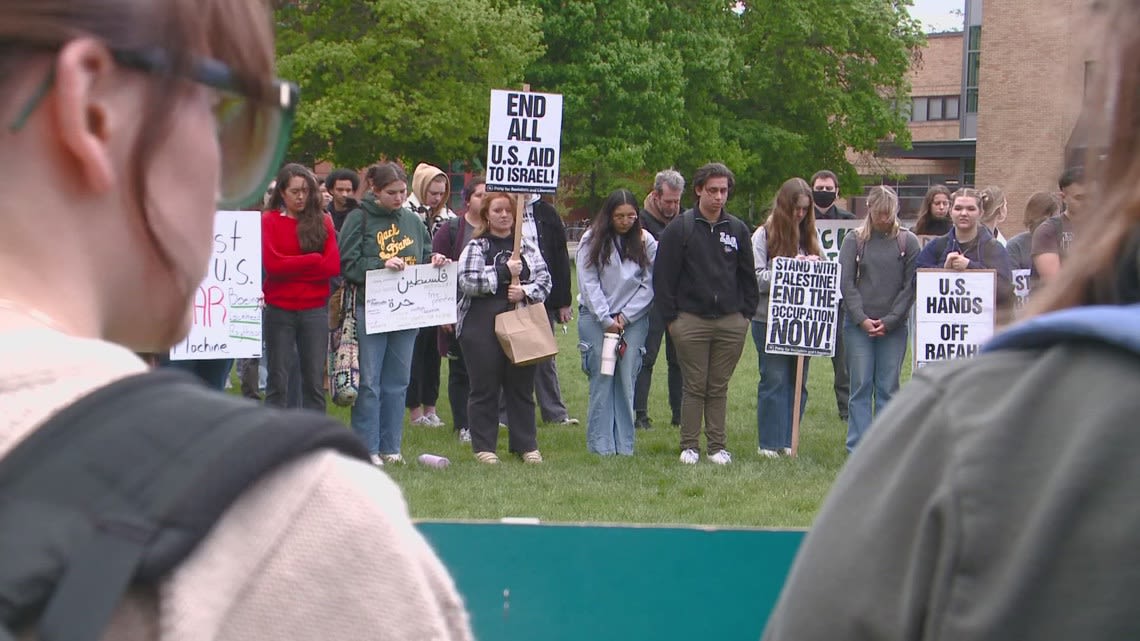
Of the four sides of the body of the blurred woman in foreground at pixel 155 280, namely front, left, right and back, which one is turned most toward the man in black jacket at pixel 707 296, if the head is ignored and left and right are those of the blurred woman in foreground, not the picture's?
front

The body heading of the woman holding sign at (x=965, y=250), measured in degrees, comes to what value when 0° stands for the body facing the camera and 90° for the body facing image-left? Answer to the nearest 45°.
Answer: approximately 0°

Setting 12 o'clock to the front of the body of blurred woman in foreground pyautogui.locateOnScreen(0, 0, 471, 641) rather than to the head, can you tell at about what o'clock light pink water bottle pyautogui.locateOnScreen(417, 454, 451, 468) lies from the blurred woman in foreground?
The light pink water bottle is roughly at 11 o'clock from the blurred woman in foreground.

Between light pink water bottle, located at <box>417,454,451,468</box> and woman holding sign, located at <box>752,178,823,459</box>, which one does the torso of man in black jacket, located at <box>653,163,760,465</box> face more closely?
the light pink water bottle

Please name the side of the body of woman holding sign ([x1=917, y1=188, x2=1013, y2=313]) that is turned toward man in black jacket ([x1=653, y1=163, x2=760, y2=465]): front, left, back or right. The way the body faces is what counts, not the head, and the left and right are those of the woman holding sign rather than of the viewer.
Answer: right

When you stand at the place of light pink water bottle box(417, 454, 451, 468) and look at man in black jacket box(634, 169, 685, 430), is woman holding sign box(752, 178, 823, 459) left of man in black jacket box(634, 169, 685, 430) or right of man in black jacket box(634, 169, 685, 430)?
right

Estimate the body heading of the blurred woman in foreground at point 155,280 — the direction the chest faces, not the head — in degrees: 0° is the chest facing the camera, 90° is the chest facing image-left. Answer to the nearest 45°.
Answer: approximately 225°

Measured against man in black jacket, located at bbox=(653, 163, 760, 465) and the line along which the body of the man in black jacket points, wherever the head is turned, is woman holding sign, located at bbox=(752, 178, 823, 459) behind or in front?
behind

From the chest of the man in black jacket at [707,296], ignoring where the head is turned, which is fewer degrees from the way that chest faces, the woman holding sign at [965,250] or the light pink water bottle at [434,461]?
the light pink water bottle

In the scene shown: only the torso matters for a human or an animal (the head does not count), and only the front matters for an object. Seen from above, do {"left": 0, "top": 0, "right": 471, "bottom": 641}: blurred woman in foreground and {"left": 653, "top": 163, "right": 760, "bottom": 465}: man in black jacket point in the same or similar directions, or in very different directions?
very different directions

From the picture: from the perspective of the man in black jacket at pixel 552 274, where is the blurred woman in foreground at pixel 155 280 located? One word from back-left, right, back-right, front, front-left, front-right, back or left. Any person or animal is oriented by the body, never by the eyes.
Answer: front

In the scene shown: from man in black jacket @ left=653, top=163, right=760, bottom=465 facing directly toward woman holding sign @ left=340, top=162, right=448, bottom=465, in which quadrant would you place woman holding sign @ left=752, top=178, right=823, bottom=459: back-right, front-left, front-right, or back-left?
back-right

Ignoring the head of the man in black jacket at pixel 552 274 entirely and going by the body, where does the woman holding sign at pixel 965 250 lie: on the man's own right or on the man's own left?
on the man's own left
